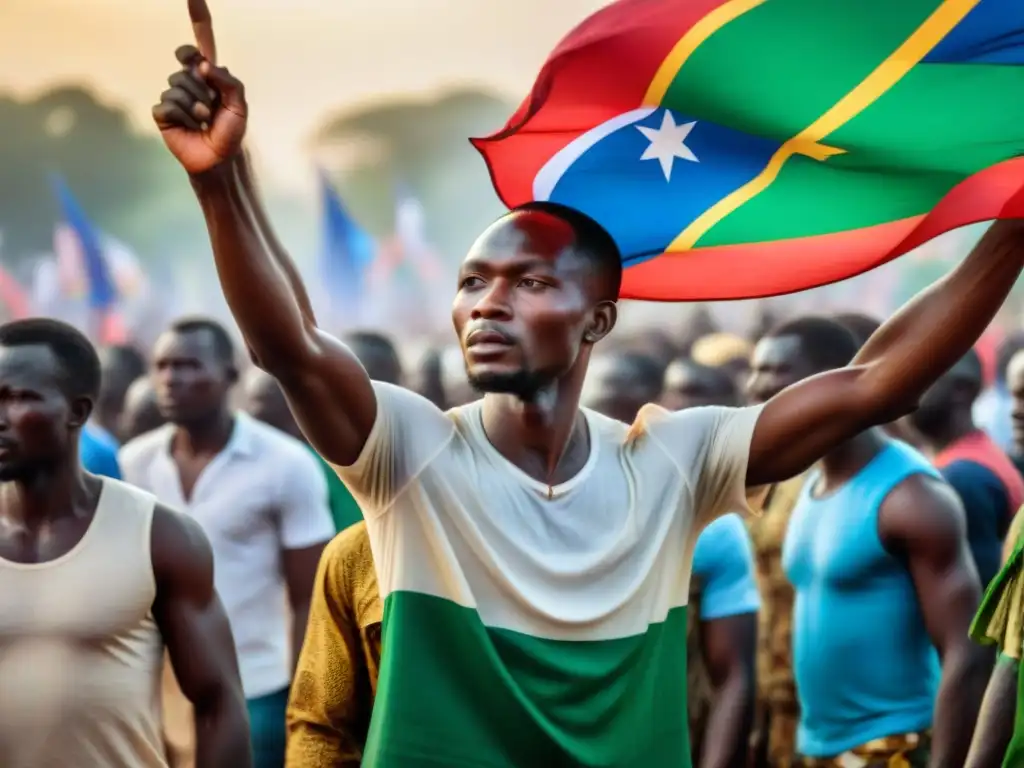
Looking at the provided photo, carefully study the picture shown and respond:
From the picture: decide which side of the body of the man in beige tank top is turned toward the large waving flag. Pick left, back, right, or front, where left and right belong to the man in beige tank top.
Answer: left

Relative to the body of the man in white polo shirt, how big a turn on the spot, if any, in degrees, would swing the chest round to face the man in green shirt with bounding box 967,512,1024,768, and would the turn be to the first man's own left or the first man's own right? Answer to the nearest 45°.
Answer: approximately 90° to the first man's own left

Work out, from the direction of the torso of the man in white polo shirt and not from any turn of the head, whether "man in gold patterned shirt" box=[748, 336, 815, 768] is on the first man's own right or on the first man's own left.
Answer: on the first man's own left

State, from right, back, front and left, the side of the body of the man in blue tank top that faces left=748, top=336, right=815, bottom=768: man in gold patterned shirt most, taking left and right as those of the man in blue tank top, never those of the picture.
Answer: right

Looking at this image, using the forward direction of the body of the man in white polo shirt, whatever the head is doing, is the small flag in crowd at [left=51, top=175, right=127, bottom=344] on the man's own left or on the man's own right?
on the man's own right
